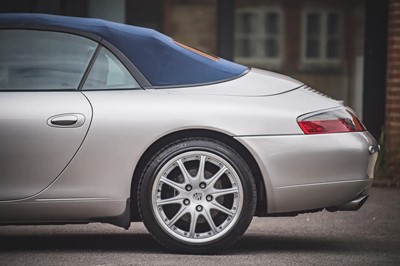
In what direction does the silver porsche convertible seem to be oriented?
to the viewer's left
